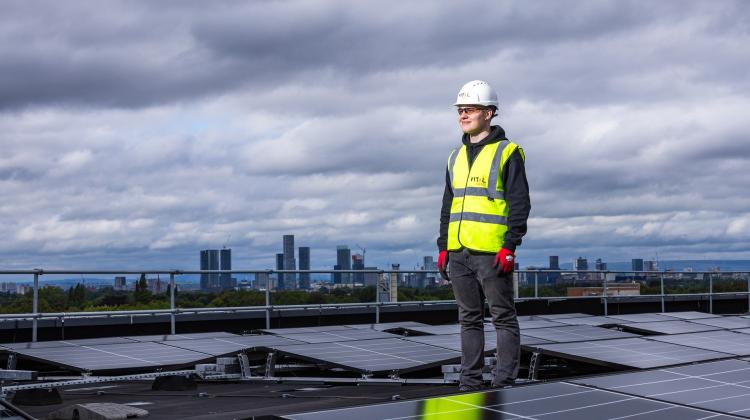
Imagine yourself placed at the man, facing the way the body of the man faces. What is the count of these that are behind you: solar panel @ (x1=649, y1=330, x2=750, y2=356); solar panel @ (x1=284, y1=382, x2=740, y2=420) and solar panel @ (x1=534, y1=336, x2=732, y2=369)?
2

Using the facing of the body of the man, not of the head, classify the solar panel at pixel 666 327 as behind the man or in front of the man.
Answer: behind

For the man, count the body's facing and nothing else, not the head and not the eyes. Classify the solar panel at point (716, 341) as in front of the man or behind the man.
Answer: behind

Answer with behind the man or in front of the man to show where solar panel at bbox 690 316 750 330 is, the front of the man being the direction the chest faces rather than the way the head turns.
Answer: behind

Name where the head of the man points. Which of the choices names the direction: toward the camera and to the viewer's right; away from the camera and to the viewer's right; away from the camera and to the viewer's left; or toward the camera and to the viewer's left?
toward the camera and to the viewer's left

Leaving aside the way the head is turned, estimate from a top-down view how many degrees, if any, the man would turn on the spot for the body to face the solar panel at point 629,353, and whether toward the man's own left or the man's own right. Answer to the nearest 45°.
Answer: approximately 180°

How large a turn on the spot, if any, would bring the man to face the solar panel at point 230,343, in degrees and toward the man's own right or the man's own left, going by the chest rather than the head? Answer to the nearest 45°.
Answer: approximately 90° to the man's own right

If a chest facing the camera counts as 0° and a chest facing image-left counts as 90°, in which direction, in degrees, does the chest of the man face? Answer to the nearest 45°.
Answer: approximately 45°

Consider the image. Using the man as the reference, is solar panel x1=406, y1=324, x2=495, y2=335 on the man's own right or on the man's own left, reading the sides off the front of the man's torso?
on the man's own right

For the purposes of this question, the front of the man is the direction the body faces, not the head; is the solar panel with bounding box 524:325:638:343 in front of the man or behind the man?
behind

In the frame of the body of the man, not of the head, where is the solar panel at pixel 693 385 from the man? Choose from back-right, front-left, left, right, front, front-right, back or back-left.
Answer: left

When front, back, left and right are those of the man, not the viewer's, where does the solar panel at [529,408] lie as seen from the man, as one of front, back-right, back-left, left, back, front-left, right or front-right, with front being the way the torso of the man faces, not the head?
front-left

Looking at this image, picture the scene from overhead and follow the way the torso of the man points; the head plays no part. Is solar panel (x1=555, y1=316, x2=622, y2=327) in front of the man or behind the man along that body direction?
behind
